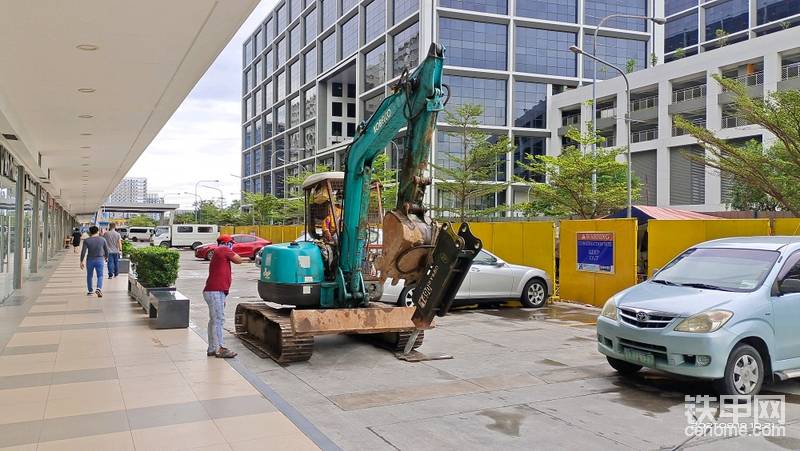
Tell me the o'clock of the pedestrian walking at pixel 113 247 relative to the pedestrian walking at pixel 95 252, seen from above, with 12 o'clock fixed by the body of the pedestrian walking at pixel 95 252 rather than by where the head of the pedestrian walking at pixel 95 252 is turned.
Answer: the pedestrian walking at pixel 113 247 is roughly at 12 o'clock from the pedestrian walking at pixel 95 252.

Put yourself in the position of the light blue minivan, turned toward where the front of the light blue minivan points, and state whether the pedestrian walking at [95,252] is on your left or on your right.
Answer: on your right

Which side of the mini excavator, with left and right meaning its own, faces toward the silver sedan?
left

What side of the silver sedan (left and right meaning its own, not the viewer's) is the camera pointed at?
right

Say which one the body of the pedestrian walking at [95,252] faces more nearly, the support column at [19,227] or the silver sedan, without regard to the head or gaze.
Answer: the support column
